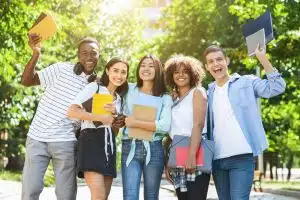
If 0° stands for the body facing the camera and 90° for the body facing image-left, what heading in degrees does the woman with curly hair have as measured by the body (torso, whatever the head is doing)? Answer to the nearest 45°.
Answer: approximately 45°

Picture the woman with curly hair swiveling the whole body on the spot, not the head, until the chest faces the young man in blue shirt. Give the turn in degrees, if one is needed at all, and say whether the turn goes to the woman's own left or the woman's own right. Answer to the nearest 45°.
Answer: approximately 135° to the woman's own left

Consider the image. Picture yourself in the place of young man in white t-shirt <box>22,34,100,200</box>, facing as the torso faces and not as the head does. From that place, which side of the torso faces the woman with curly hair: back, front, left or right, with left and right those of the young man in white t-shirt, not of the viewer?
left

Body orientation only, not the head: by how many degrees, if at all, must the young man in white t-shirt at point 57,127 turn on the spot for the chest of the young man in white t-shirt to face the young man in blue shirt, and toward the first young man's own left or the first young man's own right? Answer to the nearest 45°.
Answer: approximately 90° to the first young man's own left

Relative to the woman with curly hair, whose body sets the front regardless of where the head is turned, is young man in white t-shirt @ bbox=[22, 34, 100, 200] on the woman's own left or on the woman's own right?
on the woman's own right

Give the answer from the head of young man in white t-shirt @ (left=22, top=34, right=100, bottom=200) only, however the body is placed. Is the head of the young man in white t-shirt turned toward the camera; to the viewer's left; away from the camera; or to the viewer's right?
toward the camera

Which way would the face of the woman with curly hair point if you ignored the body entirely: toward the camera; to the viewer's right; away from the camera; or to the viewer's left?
toward the camera

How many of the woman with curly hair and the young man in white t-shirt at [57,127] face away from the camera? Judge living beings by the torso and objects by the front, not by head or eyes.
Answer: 0

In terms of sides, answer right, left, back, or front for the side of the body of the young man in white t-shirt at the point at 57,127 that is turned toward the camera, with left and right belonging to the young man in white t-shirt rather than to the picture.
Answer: front
